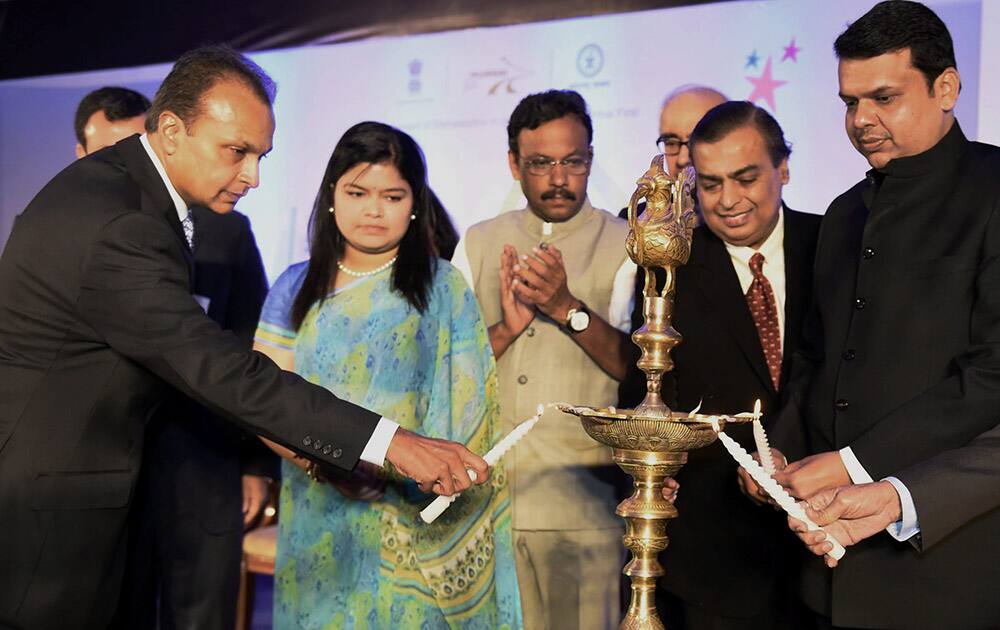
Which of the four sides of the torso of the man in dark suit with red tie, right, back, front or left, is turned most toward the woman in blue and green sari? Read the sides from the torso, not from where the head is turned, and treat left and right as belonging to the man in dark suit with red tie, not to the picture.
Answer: right

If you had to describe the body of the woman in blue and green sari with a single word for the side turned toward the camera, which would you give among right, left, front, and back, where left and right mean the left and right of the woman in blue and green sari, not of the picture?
front

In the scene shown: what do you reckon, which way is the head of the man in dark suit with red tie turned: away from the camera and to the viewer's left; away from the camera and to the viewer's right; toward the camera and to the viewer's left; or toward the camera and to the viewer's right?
toward the camera and to the viewer's left

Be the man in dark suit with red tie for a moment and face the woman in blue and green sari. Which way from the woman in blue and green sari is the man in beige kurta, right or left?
right

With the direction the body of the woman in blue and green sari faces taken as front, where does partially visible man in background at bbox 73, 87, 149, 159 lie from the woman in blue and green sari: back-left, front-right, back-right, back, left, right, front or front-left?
back-right

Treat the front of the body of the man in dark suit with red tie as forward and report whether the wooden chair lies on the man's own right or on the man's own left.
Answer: on the man's own right

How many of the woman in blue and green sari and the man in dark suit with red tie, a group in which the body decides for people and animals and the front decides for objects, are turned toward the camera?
2

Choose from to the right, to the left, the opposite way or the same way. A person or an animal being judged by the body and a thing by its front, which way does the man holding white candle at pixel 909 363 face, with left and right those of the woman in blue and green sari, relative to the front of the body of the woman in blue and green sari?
to the right

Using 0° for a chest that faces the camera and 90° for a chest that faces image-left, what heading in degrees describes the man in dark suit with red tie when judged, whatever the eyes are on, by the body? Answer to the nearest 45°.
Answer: approximately 0°

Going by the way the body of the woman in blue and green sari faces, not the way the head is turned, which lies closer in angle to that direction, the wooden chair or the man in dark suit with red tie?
the man in dark suit with red tie

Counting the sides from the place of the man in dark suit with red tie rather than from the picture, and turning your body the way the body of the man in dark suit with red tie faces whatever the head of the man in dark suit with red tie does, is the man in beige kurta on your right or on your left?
on your right

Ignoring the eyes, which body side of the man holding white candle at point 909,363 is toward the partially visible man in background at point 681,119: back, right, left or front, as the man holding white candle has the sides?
right

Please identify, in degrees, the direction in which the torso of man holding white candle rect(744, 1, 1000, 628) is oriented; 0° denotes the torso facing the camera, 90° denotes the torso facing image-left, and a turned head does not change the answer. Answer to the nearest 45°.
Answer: approximately 45°
